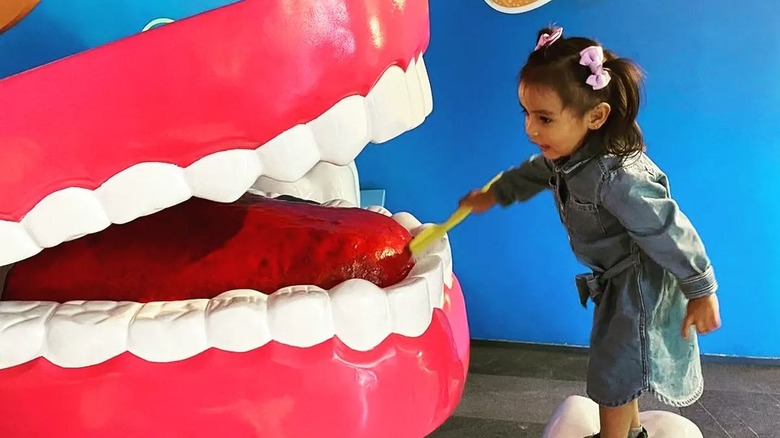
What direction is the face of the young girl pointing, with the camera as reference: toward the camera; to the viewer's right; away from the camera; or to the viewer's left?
to the viewer's left

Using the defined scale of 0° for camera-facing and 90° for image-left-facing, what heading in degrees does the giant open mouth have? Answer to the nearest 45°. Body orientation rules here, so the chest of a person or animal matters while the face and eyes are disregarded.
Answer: approximately 270°

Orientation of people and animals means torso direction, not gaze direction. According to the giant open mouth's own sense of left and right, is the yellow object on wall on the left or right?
on its left

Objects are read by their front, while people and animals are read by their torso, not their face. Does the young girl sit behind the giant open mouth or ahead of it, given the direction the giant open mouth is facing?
ahead
